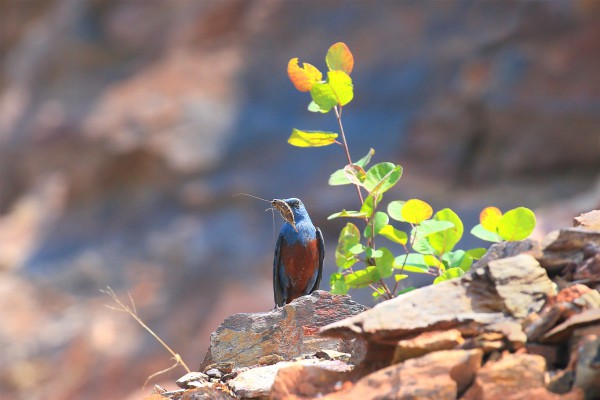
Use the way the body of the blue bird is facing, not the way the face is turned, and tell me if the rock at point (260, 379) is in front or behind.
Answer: in front

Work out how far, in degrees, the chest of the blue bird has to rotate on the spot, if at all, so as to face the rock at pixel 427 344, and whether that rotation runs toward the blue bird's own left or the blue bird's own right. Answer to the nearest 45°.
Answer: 0° — it already faces it

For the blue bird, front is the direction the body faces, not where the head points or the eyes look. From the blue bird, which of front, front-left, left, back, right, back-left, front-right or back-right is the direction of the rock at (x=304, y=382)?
front

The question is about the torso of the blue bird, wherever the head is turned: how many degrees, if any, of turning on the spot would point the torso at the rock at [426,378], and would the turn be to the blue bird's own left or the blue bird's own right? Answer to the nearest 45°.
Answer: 0° — it already faces it

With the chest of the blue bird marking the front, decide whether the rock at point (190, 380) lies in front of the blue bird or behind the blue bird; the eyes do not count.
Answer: in front

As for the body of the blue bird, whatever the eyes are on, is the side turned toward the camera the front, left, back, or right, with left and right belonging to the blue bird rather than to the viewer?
front
